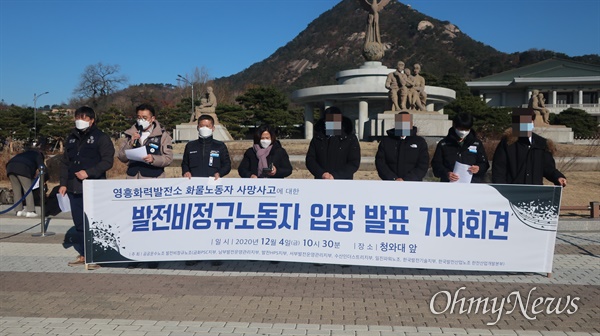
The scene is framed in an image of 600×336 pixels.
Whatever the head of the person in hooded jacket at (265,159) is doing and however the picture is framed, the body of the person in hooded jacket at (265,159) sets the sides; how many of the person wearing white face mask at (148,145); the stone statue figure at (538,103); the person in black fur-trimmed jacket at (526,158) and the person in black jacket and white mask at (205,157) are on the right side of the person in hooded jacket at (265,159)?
2

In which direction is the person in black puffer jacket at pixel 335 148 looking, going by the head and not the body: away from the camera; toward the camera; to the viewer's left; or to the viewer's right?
toward the camera

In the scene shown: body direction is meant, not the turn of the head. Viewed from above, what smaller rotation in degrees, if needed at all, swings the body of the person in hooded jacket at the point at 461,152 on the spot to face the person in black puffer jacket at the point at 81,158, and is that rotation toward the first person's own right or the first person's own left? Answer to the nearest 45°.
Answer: approximately 90° to the first person's own right

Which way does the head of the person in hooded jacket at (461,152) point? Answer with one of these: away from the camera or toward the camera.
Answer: toward the camera

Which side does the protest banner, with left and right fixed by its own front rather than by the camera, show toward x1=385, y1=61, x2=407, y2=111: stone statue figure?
back

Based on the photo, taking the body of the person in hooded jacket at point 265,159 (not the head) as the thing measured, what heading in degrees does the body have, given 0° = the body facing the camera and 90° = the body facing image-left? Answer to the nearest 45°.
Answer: approximately 0°

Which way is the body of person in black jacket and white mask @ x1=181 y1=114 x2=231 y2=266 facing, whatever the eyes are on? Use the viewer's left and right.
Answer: facing the viewer

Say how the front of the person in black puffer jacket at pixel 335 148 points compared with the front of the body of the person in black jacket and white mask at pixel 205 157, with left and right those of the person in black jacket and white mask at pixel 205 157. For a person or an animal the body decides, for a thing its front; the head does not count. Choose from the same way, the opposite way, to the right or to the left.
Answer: the same way

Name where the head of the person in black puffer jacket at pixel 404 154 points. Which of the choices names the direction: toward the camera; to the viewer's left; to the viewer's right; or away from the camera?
toward the camera

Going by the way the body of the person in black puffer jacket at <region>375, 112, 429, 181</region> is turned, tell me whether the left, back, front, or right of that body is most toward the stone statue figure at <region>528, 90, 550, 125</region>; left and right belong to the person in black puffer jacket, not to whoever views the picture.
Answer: back

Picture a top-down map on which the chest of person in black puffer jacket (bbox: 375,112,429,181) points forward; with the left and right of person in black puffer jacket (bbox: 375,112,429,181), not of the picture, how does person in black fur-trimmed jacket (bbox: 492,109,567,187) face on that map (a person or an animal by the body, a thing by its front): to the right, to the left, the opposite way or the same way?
the same way

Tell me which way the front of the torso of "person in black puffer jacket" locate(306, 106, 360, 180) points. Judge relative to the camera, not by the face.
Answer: toward the camera

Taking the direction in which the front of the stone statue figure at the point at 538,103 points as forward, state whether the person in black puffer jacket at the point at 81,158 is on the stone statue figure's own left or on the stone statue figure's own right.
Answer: on the stone statue figure's own right

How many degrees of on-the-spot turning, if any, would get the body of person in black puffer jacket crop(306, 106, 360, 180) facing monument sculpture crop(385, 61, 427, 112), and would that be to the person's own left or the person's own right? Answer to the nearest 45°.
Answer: approximately 180°

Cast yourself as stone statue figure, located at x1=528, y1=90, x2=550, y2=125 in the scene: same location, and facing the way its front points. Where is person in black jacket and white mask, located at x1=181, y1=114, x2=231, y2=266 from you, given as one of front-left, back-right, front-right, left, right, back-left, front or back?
front-right
